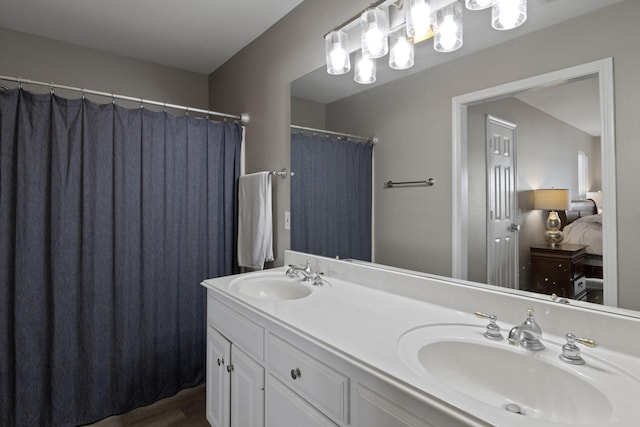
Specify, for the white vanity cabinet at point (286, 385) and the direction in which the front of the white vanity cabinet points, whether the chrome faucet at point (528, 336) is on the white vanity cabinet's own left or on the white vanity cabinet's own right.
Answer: on the white vanity cabinet's own left

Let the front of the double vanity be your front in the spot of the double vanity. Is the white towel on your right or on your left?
on your right

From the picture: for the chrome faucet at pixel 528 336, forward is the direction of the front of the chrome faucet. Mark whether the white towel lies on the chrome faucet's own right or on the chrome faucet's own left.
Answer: on the chrome faucet's own right

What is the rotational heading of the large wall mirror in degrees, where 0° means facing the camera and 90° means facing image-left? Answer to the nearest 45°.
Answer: approximately 45°

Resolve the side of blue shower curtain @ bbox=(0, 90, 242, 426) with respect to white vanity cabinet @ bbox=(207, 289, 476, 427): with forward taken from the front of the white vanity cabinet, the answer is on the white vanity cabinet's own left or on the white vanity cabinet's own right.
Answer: on the white vanity cabinet's own right

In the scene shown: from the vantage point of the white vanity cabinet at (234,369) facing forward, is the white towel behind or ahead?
behind
